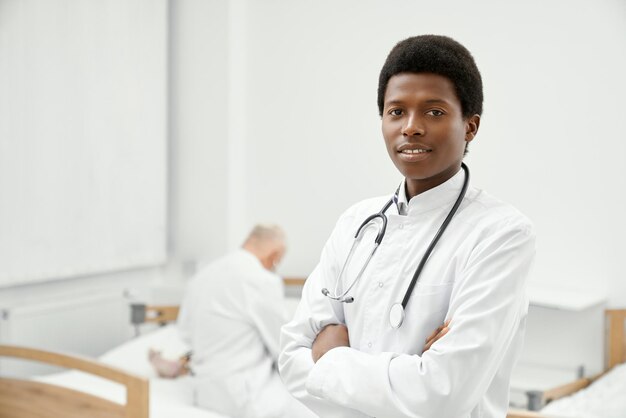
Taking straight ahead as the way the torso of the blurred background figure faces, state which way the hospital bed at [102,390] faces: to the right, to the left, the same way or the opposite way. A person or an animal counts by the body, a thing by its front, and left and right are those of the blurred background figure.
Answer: the opposite way

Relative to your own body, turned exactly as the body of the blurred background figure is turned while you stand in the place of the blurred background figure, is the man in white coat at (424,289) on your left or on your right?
on your right

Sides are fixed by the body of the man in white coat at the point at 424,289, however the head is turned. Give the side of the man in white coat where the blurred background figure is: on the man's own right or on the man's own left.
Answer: on the man's own right

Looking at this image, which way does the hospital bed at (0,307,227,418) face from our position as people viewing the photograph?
facing the viewer and to the left of the viewer

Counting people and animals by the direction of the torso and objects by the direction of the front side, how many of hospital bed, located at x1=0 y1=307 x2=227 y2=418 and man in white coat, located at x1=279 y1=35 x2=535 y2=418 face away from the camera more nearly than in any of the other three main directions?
0

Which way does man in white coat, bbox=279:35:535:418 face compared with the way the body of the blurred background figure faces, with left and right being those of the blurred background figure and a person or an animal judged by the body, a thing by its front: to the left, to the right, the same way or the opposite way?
the opposite way

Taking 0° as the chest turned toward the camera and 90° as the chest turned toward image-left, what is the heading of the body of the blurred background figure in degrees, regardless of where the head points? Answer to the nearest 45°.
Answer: approximately 225°

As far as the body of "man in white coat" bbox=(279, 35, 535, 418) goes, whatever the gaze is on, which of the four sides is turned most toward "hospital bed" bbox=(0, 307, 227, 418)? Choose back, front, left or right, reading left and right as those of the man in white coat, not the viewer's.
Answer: right
